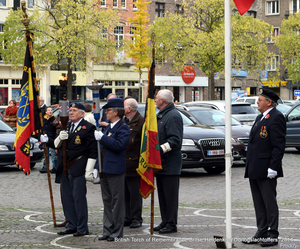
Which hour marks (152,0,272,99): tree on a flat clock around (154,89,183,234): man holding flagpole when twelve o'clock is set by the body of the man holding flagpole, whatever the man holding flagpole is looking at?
The tree is roughly at 3 o'clock from the man holding flagpole.

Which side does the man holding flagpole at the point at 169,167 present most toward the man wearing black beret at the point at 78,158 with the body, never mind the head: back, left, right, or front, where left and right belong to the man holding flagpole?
front

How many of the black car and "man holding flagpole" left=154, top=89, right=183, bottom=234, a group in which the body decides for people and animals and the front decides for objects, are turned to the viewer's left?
1

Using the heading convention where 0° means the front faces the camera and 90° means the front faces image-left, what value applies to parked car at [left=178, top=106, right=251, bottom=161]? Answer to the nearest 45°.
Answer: approximately 315°

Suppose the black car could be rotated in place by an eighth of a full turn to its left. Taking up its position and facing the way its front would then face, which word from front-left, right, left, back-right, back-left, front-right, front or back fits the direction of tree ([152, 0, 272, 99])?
left

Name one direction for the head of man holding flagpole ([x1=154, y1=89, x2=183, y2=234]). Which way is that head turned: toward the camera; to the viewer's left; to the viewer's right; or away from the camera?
to the viewer's left

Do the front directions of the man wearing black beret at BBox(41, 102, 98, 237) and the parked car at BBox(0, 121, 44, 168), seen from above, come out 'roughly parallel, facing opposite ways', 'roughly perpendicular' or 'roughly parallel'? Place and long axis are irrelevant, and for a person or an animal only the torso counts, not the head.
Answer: roughly perpendicular

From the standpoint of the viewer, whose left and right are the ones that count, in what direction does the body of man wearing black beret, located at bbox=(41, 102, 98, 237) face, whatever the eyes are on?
facing the viewer and to the left of the viewer

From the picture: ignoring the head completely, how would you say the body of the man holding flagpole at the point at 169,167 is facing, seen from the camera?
to the viewer's left

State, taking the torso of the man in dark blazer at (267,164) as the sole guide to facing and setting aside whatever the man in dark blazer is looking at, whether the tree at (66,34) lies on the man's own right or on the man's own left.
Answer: on the man's own right

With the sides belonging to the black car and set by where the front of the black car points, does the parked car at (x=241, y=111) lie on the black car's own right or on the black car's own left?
on the black car's own left

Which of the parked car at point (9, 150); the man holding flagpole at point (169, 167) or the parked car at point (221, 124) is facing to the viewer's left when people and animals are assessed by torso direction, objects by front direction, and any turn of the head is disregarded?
the man holding flagpole

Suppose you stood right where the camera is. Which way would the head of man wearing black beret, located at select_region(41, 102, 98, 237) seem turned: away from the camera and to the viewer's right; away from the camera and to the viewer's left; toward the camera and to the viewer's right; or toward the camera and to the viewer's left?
toward the camera and to the viewer's left
